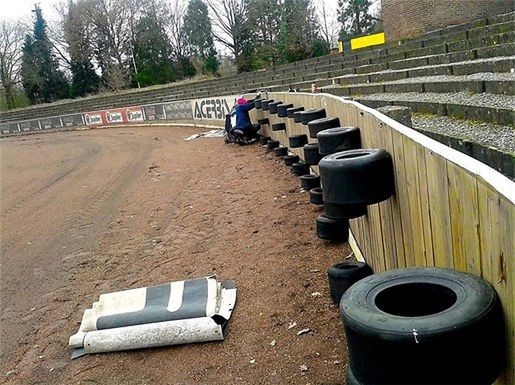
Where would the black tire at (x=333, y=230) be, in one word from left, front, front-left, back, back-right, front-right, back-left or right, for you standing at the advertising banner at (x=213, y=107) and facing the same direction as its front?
front-left

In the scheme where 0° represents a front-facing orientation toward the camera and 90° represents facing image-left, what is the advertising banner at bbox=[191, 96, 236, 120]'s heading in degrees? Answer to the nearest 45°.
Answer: approximately 45°

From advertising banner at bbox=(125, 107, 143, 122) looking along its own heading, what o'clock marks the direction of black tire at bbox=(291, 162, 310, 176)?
The black tire is roughly at 12 o'clock from the advertising banner.

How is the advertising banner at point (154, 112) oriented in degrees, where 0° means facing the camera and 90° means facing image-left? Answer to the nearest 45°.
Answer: approximately 0°

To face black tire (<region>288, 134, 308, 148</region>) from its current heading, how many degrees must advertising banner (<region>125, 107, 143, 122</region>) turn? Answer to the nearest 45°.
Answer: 0° — it already faces it

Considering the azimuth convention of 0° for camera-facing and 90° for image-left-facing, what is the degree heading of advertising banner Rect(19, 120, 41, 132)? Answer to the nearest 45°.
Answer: approximately 0°

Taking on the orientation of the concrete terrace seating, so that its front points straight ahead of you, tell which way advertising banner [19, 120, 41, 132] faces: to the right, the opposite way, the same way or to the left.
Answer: to the left
